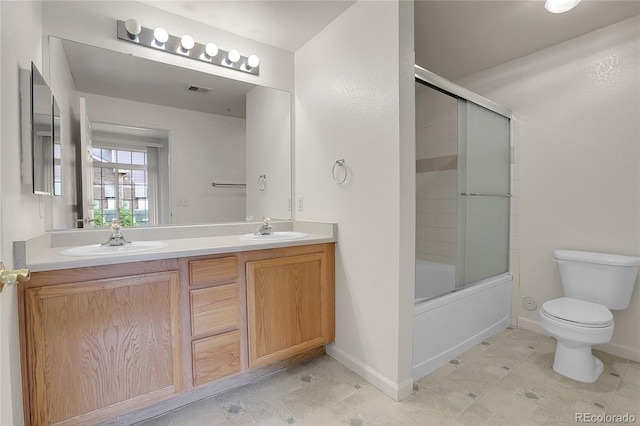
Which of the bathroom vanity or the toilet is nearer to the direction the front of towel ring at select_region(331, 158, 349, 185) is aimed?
the bathroom vanity

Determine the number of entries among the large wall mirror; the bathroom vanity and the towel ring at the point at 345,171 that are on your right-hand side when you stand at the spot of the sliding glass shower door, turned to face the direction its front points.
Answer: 3

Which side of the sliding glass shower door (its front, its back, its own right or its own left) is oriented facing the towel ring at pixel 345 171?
right

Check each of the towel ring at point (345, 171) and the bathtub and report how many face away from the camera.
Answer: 0

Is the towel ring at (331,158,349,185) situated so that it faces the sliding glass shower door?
no

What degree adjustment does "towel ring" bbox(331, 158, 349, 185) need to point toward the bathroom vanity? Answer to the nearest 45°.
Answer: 0° — it already faces it

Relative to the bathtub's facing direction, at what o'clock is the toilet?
The toilet is roughly at 10 o'clock from the bathtub.

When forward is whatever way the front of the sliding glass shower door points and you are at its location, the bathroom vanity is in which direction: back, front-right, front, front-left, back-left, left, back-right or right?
right

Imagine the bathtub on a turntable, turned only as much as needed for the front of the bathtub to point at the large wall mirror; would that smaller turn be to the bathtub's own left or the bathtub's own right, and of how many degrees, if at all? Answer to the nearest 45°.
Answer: approximately 90° to the bathtub's own right

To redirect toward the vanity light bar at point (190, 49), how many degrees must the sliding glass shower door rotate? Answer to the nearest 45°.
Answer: approximately 90° to its right

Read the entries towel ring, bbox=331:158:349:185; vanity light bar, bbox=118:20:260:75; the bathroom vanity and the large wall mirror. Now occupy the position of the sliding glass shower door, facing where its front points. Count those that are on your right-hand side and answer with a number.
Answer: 4

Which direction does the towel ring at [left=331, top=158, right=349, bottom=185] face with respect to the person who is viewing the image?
facing the viewer and to the left of the viewer
